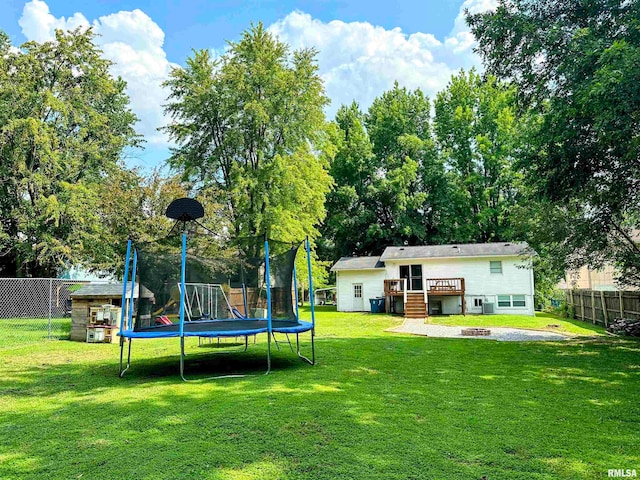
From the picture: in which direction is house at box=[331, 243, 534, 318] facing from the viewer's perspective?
away from the camera

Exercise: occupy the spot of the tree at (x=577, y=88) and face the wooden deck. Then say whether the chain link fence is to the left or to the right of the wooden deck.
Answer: left

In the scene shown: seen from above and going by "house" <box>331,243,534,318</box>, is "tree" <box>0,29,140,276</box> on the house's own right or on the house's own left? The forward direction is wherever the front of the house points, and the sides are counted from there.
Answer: on the house's own left
